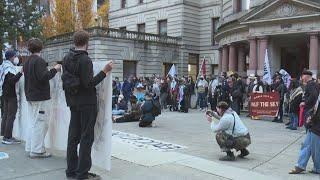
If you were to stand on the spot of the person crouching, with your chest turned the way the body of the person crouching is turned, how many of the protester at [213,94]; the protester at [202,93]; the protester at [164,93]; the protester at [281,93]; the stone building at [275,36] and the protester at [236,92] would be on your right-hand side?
6

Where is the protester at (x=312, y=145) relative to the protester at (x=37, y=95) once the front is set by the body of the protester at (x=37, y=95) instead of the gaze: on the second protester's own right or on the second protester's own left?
on the second protester's own right

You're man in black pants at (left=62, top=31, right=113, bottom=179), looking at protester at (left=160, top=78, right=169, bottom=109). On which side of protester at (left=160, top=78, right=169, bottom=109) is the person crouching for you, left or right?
right

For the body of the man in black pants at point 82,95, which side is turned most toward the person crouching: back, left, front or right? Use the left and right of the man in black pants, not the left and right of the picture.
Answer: front

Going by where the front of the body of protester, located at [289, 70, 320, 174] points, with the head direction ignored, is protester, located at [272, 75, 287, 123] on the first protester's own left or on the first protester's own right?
on the first protester's own right

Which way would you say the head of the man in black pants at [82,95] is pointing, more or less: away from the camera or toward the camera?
away from the camera

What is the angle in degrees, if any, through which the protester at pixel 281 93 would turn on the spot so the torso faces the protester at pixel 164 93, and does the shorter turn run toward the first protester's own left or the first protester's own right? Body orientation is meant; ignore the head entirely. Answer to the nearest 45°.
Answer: approximately 45° to the first protester's own right

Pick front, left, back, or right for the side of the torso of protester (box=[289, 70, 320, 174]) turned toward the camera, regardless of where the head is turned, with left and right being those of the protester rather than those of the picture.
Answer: left

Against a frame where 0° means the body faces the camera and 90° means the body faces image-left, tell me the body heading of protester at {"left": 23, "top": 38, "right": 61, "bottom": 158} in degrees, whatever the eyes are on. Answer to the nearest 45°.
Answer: approximately 225°

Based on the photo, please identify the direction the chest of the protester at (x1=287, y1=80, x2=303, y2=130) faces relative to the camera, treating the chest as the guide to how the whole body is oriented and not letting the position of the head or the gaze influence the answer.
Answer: to the viewer's left

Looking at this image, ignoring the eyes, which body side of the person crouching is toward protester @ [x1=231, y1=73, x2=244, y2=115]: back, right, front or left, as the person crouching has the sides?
right

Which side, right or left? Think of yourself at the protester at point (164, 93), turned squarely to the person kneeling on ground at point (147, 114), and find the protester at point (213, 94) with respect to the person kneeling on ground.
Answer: left

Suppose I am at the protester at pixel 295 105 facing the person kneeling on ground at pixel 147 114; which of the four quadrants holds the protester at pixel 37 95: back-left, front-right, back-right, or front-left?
front-left

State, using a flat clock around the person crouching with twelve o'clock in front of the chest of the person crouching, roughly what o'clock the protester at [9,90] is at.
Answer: The protester is roughly at 12 o'clock from the person crouching.

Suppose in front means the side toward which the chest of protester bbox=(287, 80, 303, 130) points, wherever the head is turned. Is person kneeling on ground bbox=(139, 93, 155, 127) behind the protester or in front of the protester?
in front

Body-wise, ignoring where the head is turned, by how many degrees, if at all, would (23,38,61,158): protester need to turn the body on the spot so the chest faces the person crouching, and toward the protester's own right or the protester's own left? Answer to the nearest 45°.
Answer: approximately 45° to the protester's own right
